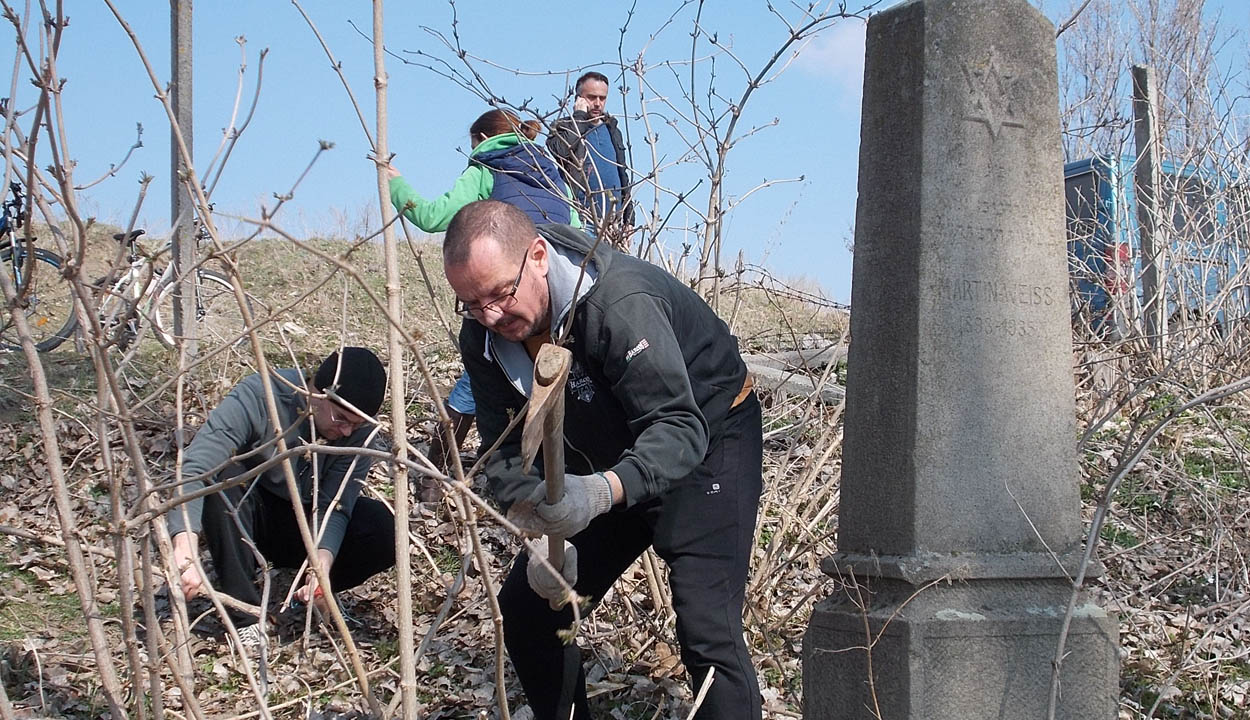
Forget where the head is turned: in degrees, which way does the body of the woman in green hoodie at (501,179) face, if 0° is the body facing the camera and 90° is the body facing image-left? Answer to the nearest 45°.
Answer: approximately 135°

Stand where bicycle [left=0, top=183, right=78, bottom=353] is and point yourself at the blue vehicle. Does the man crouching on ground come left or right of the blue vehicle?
right

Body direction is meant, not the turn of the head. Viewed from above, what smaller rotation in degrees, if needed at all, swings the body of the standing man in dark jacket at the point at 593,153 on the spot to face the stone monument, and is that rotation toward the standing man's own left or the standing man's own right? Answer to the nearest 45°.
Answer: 0° — they already face it

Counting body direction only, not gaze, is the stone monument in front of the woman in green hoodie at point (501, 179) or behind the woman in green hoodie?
behind

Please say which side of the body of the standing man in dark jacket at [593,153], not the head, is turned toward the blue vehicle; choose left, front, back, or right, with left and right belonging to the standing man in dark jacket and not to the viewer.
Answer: left

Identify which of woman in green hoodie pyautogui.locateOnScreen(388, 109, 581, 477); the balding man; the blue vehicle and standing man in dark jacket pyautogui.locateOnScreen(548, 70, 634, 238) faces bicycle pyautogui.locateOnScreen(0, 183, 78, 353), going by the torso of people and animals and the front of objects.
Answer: the woman in green hoodie

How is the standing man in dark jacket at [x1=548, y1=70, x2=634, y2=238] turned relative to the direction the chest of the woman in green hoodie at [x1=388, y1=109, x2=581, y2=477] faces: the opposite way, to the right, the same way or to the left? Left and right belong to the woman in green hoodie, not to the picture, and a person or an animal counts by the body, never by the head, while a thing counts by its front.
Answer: the opposite way

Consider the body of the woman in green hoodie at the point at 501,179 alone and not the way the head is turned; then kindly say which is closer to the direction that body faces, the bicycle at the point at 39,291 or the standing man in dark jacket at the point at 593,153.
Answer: the bicycle

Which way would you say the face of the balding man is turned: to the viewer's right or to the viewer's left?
to the viewer's left
